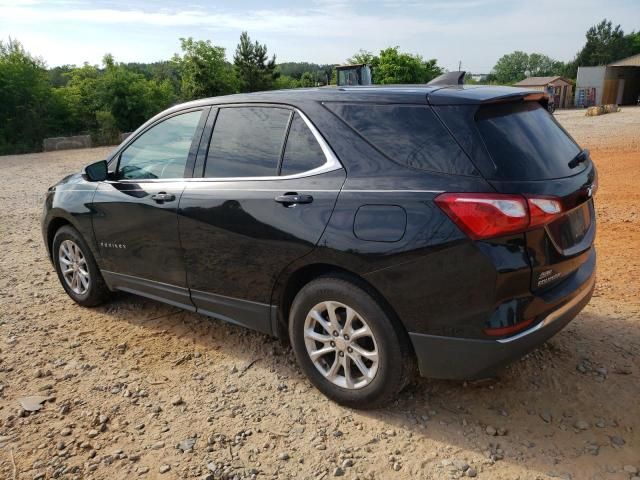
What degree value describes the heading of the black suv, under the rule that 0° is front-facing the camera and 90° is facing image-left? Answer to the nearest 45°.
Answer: approximately 135°

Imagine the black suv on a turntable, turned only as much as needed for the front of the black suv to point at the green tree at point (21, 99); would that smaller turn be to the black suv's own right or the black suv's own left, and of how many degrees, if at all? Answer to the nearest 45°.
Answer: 0° — it already faces it

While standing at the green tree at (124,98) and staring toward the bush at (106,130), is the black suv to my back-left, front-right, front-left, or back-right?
front-left

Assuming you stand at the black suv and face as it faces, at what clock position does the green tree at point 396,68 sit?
The green tree is roughly at 2 o'clock from the black suv.

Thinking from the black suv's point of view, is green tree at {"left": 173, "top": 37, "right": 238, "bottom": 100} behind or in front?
in front

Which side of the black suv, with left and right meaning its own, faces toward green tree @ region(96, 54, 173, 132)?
front

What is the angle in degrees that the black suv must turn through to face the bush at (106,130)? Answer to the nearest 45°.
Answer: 0° — it already faces it
